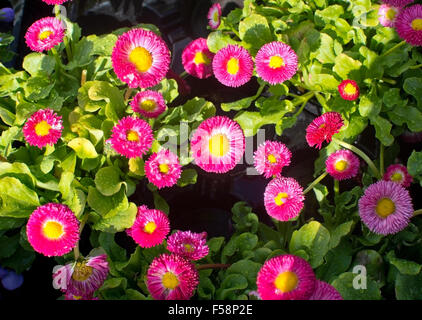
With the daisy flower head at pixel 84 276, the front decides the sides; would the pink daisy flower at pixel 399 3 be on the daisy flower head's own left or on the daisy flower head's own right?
on the daisy flower head's own left

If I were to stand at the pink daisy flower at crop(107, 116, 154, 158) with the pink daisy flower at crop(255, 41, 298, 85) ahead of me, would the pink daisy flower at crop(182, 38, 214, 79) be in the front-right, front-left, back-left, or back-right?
front-left

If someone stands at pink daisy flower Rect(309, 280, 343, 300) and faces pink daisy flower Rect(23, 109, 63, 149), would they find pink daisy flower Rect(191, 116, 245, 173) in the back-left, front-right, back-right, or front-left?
front-right

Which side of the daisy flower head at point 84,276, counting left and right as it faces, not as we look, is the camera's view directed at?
front
